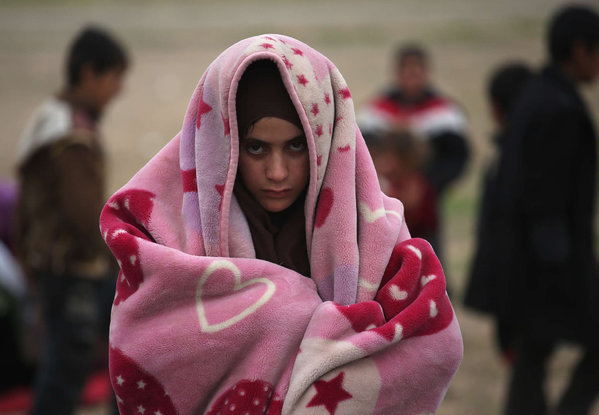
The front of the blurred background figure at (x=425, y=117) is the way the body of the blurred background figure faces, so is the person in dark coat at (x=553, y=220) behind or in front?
in front

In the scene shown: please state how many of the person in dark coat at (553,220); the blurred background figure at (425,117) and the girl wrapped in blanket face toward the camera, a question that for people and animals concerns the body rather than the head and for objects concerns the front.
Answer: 2

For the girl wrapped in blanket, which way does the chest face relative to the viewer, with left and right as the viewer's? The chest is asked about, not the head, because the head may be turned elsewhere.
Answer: facing the viewer

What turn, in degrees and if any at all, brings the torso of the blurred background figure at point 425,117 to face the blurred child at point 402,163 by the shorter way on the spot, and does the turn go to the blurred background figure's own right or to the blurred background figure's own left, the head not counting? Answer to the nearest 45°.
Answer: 0° — they already face them

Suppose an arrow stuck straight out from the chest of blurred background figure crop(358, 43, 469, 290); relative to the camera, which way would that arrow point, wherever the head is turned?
toward the camera

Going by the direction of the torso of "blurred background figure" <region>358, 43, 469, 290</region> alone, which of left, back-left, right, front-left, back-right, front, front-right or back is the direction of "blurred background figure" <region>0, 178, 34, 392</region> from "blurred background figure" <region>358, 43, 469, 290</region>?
front-right

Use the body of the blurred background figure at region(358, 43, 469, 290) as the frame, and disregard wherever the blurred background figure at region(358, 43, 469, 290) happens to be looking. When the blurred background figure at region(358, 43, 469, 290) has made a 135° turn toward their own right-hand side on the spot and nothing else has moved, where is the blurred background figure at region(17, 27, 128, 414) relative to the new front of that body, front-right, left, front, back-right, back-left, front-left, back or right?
left

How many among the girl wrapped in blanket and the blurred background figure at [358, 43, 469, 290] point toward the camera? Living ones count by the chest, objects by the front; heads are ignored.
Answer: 2

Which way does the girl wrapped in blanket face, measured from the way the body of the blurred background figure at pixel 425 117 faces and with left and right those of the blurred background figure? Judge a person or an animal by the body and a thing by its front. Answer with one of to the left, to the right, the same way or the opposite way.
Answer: the same way

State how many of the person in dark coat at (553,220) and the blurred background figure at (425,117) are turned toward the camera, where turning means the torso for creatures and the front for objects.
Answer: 1

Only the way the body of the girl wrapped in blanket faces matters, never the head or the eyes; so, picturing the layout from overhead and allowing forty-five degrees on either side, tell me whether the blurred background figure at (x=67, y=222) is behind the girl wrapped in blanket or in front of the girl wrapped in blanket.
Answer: behind

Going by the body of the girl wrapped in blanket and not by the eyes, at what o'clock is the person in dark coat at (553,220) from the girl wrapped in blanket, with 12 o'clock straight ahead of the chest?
The person in dark coat is roughly at 7 o'clock from the girl wrapped in blanket.

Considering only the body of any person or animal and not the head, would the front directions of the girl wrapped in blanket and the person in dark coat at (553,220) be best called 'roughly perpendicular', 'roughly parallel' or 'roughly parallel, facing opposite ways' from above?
roughly perpendicular
